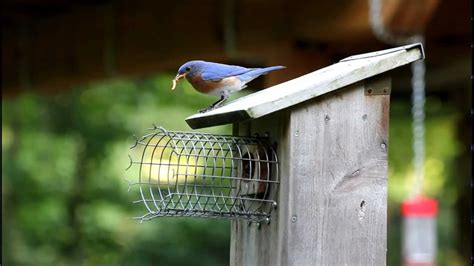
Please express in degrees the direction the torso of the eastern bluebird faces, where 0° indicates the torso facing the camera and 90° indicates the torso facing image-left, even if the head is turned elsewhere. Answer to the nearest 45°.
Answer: approximately 90°

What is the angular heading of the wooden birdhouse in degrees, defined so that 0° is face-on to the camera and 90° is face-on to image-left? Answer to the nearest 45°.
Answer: approximately 45°
